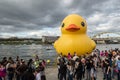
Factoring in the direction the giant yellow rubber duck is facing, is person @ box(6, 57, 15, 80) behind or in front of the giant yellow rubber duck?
in front

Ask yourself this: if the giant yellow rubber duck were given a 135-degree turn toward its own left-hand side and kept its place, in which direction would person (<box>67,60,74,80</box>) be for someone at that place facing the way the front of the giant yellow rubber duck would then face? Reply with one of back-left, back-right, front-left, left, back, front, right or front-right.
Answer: back-right

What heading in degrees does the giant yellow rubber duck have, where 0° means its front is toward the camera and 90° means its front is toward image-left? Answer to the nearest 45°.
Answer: approximately 0°
